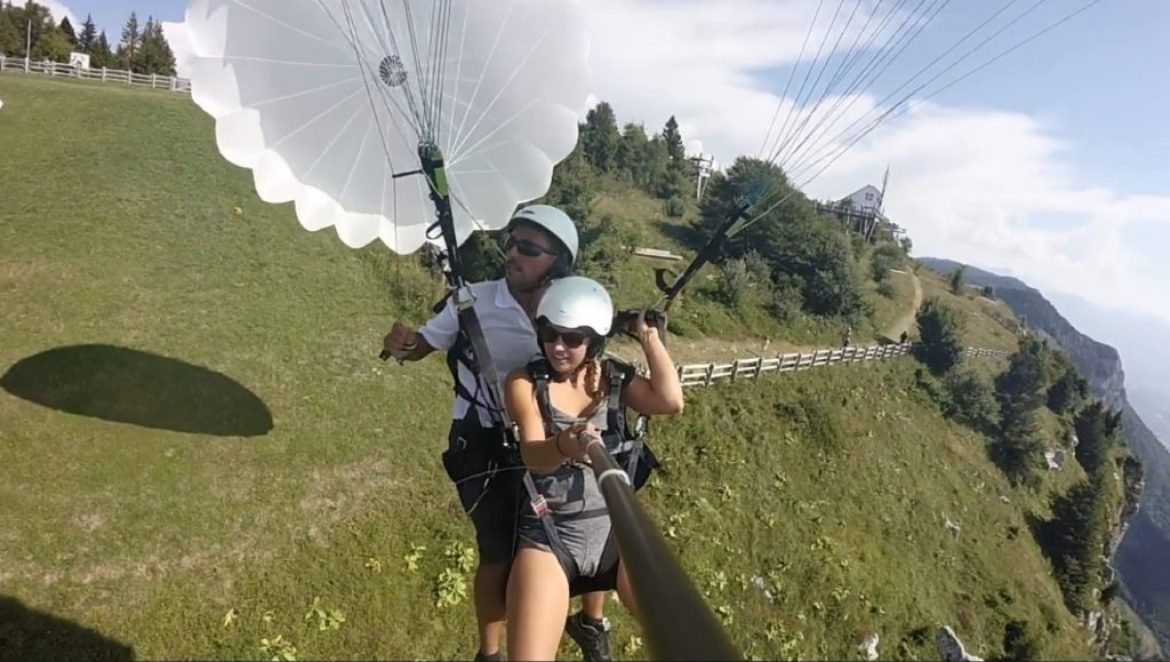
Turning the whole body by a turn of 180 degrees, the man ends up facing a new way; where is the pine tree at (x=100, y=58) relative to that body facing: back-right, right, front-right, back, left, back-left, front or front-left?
left

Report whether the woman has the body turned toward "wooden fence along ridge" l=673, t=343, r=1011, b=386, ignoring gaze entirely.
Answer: no

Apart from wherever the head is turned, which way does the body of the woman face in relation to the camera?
toward the camera

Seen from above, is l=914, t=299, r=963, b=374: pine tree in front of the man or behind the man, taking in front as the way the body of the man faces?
behind

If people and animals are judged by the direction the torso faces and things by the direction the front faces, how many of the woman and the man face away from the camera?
0

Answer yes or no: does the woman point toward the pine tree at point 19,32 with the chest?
no

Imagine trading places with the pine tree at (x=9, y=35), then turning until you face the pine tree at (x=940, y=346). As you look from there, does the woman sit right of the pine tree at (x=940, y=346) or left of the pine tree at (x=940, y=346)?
right

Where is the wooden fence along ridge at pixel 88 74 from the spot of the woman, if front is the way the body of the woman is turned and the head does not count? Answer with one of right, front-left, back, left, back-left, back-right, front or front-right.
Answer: back-right

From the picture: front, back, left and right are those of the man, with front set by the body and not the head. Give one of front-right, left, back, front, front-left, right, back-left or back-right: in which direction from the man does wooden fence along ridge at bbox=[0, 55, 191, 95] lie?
right

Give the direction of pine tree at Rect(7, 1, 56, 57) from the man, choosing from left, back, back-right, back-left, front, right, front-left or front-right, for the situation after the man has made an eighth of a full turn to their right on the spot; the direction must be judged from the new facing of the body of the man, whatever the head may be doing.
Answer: front-right
